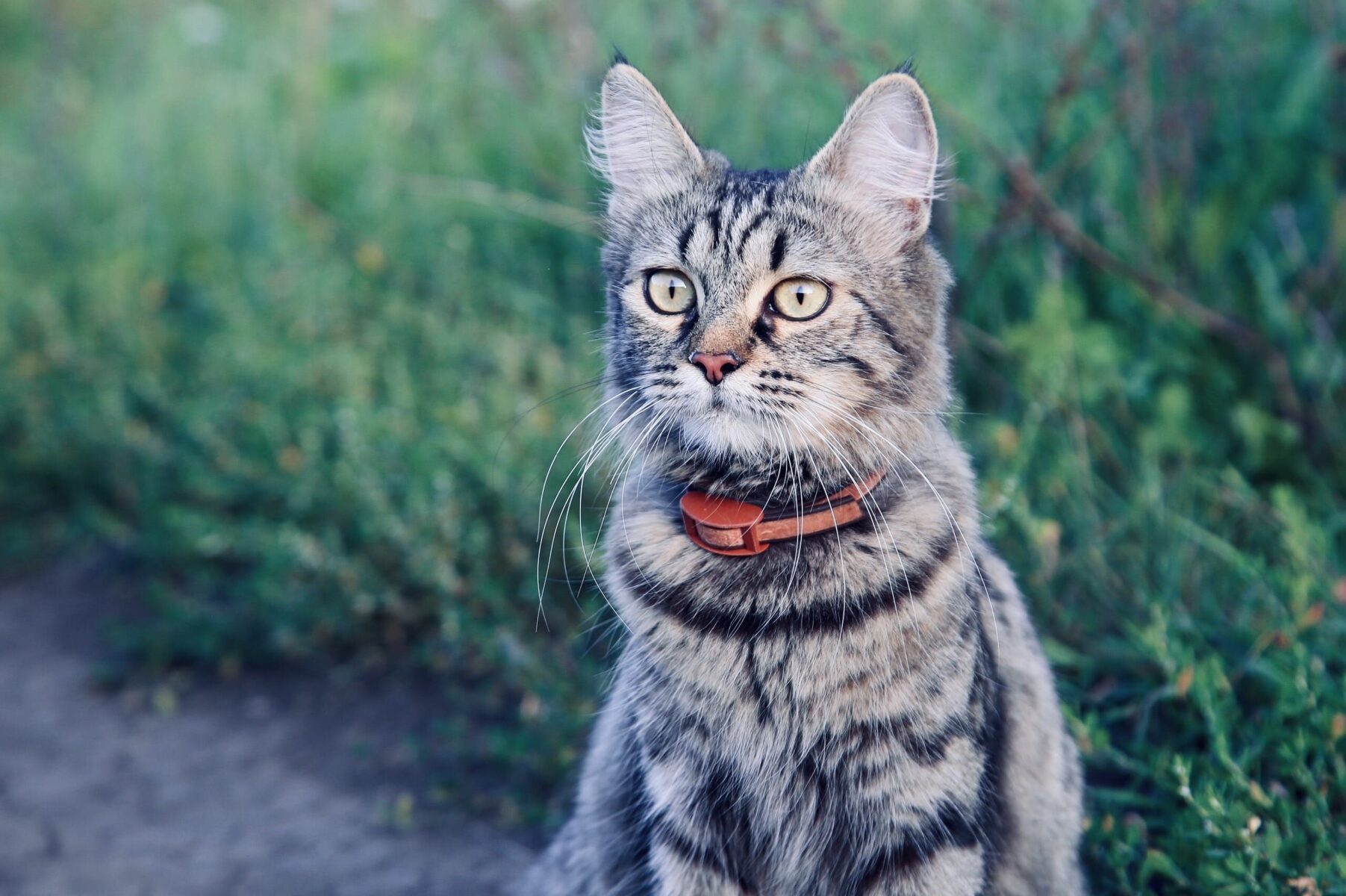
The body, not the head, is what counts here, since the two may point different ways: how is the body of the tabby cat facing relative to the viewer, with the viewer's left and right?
facing the viewer
